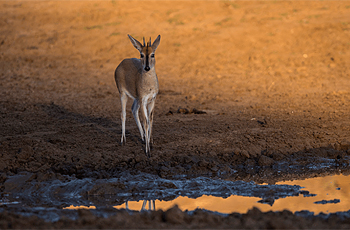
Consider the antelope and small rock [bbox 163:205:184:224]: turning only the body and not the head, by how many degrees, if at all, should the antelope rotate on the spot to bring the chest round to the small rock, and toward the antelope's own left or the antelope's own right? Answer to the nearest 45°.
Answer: approximately 45° to the antelope's own right

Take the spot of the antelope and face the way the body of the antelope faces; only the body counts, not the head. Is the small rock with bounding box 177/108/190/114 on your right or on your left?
on your left

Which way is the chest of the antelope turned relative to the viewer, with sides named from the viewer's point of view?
facing the viewer and to the right of the viewer

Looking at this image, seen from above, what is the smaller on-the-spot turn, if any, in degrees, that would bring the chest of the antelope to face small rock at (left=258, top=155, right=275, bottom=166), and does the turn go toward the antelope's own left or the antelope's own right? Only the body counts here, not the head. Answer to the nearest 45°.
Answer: approximately 45° to the antelope's own left

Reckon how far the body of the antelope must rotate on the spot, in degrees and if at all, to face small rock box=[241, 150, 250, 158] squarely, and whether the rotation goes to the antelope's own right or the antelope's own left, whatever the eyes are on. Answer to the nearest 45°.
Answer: approximately 45° to the antelope's own left
